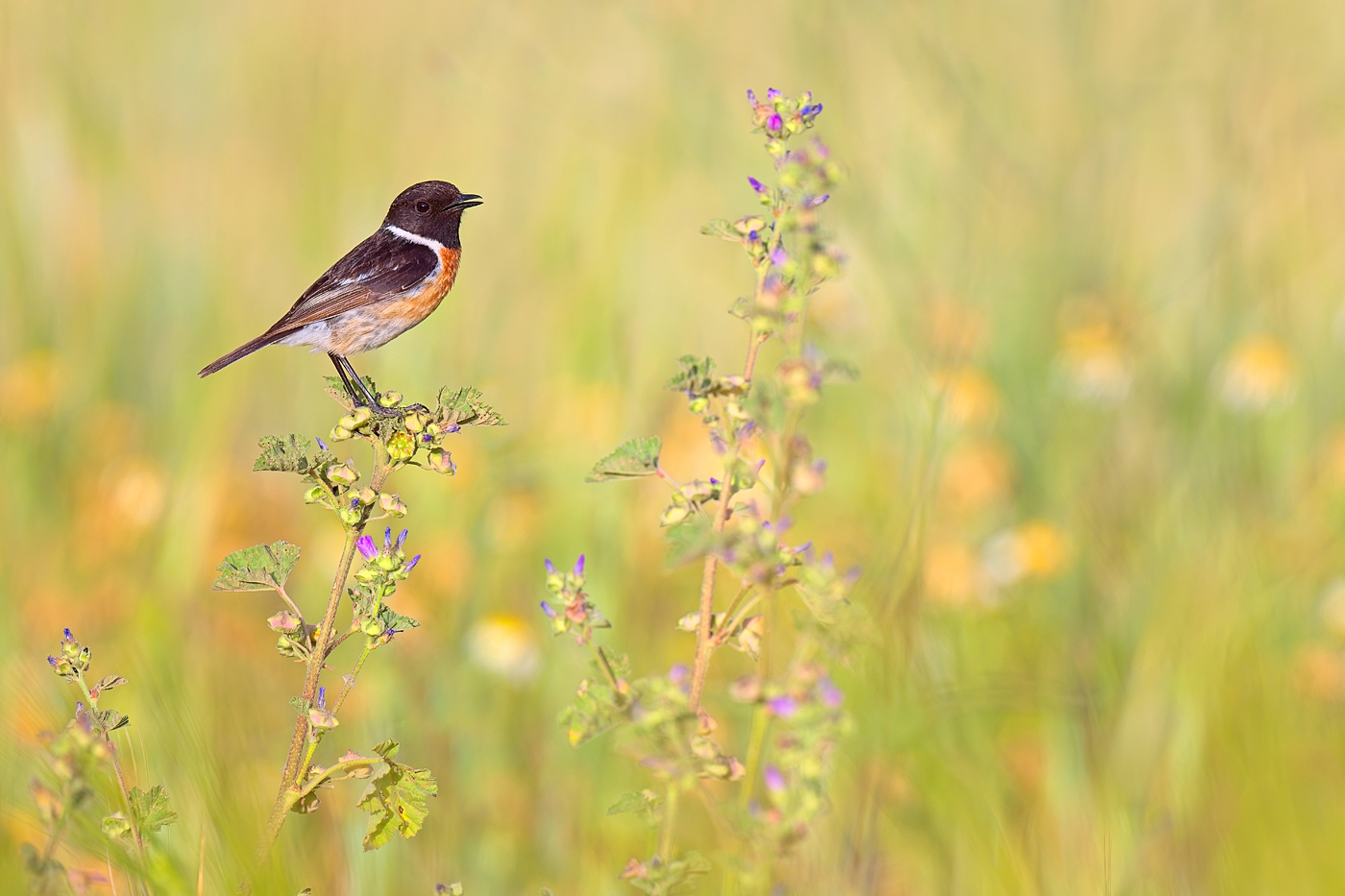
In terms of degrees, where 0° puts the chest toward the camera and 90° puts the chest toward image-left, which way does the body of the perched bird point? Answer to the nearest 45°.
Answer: approximately 270°
